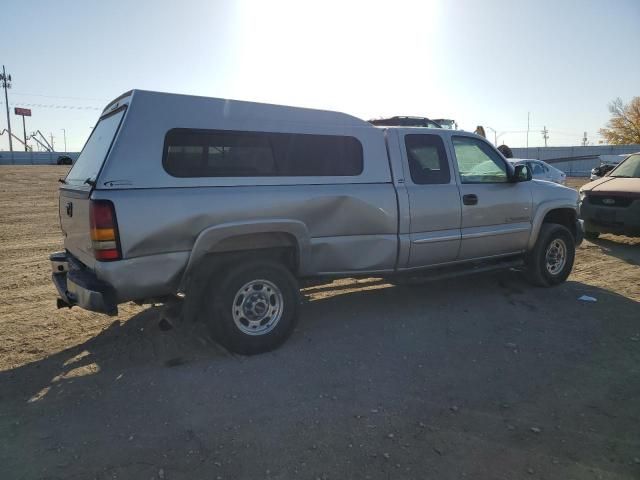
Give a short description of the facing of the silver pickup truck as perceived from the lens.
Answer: facing away from the viewer and to the right of the viewer

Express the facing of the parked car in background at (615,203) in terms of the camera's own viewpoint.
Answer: facing the viewer and to the left of the viewer

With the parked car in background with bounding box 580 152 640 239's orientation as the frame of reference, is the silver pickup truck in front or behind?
in front

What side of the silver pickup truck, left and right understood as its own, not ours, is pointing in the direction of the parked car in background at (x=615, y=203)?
front
